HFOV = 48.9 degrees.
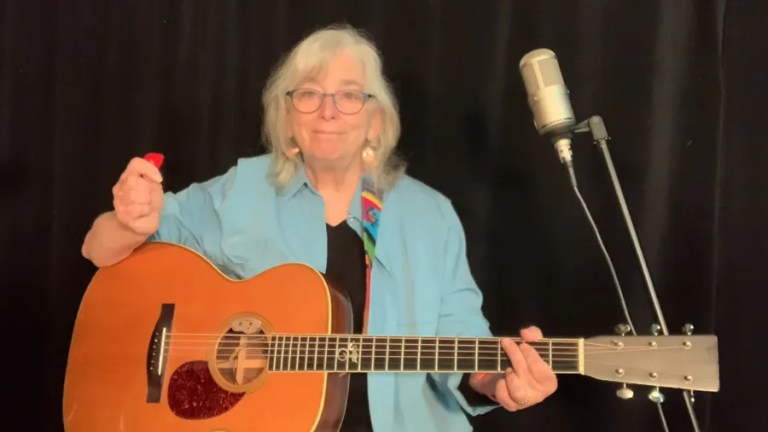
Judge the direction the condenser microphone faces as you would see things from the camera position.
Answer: facing to the left of the viewer

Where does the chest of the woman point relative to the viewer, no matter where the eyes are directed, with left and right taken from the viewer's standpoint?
facing the viewer

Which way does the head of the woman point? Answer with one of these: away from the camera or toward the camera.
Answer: toward the camera
